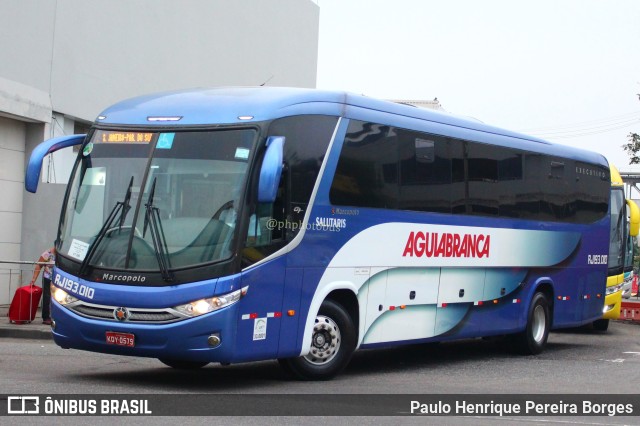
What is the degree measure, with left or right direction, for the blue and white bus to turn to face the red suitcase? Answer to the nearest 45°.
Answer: approximately 90° to its right

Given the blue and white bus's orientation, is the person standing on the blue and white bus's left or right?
on its right

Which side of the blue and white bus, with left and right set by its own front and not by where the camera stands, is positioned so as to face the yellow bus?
back

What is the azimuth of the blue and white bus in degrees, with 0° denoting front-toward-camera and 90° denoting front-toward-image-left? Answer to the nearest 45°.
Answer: approximately 45°

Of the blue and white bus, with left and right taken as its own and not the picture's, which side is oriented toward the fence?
right
